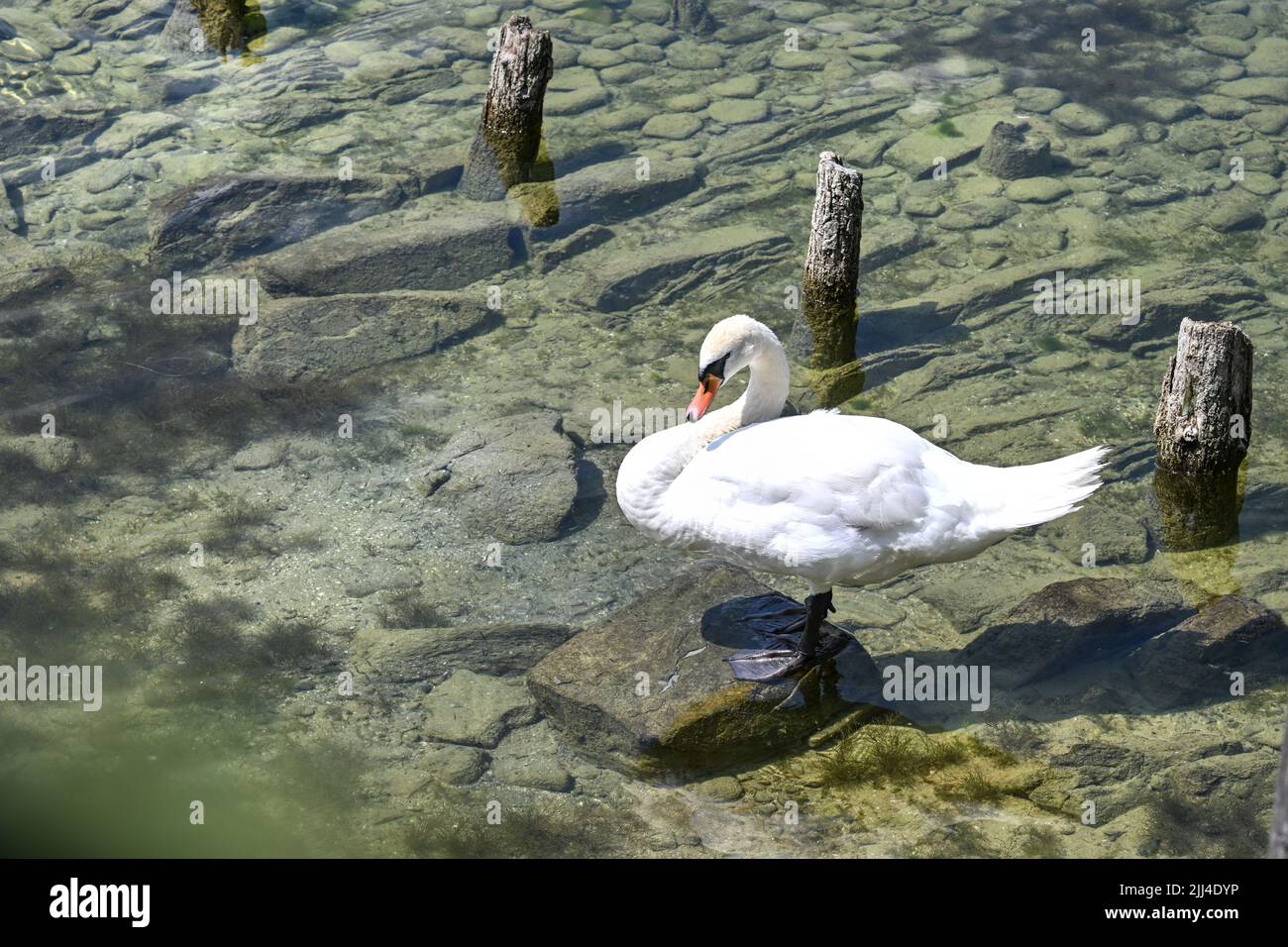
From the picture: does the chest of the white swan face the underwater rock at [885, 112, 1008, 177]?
no

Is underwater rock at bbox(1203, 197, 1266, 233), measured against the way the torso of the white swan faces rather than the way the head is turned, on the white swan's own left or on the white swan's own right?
on the white swan's own right

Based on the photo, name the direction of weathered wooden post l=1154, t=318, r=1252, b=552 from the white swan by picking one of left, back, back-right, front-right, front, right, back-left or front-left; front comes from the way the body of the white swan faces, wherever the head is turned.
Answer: back-right

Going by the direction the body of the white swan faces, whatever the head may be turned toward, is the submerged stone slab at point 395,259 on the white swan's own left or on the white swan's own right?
on the white swan's own right

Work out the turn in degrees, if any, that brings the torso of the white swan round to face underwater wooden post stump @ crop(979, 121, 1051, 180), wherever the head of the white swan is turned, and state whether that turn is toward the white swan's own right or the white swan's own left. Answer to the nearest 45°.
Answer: approximately 90° to the white swan's own right

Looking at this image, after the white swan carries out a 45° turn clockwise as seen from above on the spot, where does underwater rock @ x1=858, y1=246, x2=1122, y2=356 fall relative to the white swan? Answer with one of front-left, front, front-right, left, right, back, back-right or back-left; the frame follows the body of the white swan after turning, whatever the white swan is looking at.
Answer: front-right

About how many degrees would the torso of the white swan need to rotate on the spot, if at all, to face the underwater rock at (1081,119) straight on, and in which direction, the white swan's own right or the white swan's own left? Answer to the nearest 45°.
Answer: approximately 90° to the white swan's own right

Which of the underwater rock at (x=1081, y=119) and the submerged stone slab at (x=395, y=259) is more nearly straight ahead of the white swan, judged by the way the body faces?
the submerged stone slab

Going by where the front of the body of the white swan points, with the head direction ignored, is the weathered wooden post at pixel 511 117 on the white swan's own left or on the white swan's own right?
on the white swan's own right

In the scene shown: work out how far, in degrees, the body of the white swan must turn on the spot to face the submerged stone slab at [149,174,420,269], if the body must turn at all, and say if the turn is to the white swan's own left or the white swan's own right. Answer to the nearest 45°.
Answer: approximately 45° to the white swan's own right

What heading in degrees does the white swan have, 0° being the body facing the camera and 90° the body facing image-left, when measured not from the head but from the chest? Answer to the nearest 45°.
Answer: approximately 90°

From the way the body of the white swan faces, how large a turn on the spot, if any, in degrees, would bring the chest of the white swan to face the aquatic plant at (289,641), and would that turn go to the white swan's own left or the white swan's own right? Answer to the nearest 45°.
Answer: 0° — it already faces it

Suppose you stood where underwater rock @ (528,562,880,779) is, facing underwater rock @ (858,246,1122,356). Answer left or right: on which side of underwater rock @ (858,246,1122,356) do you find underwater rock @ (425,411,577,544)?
left
